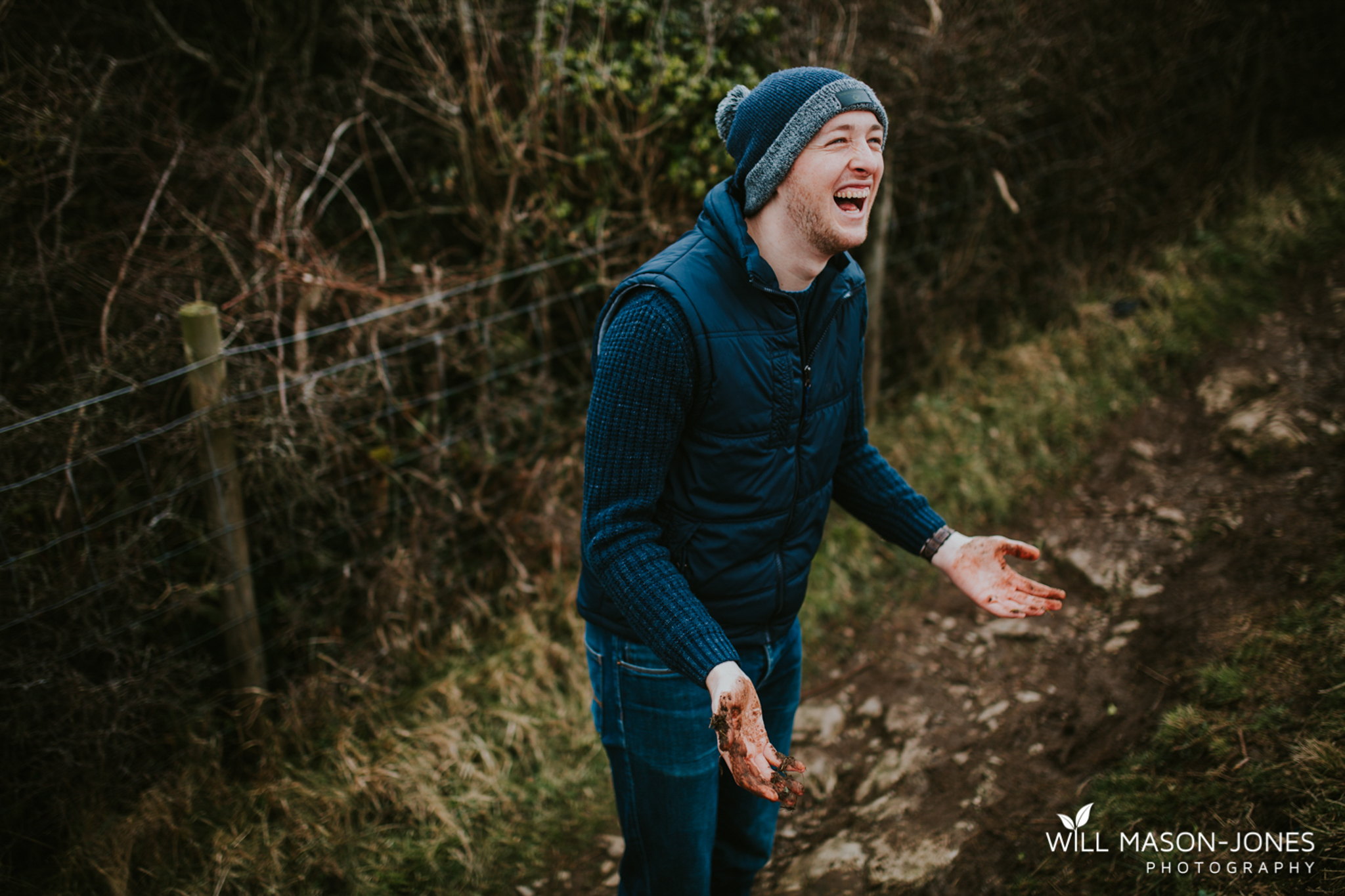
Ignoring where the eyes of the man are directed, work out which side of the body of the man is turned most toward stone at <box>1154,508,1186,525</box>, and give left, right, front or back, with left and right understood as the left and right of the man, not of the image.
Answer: left

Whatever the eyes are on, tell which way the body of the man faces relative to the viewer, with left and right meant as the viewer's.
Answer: facing the viewer and to the right of the viewer

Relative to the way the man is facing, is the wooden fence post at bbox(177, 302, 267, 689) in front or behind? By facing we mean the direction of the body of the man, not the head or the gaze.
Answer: behind

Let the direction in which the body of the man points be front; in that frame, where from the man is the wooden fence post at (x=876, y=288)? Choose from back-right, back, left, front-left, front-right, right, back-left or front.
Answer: back-left

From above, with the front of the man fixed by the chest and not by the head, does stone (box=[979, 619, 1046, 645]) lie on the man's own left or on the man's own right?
on the man's own left

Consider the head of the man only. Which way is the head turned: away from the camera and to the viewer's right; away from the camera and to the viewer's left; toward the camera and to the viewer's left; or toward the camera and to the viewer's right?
toward the camera and to the viewer's right

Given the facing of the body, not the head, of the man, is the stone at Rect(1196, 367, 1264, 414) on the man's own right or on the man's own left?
on the man's own left
